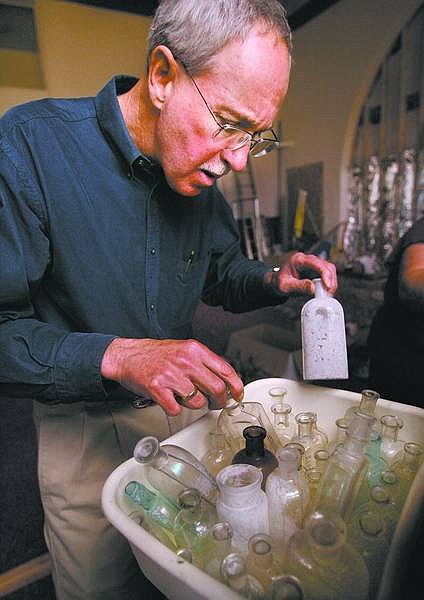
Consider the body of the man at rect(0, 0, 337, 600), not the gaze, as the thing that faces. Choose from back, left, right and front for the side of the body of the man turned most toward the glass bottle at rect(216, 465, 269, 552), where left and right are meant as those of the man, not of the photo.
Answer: front

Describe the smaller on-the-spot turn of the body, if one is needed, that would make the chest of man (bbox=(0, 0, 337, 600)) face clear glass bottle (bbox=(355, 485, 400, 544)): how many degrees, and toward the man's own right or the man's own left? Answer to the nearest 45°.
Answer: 0° — they already face it

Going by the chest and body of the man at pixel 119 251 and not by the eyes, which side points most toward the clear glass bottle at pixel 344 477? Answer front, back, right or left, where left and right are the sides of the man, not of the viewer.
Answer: front

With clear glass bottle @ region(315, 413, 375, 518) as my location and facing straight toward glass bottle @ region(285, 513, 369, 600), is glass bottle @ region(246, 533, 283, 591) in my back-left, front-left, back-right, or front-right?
front-right

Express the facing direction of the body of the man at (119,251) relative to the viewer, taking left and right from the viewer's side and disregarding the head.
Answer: facing the viewer and to the right of the viewer

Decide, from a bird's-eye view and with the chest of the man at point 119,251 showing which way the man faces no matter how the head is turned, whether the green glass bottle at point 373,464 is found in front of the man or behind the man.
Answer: in front

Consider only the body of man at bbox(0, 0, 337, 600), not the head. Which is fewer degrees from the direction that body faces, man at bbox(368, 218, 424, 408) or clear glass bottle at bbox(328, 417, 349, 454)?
the clear glass bottle

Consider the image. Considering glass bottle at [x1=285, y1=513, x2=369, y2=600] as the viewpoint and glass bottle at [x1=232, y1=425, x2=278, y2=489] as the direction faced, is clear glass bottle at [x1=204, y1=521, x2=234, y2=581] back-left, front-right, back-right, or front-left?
front-left

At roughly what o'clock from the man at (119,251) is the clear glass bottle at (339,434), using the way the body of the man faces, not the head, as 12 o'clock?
The clear glass bottle is roughly at 12 o'clock from the man.

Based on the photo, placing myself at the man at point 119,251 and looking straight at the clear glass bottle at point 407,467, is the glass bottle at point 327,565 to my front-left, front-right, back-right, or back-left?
front-right

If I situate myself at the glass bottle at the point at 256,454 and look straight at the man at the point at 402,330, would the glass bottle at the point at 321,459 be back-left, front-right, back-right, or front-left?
front-right

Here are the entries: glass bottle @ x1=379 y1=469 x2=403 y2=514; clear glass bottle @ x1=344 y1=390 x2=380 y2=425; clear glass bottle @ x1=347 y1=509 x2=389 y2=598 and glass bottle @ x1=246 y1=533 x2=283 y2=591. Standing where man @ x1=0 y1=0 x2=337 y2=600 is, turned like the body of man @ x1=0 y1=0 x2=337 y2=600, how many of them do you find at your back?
0

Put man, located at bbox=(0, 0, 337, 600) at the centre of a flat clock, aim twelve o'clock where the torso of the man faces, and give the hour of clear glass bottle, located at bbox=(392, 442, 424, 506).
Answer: The clear glass bottle is roughly at 12 o'clock from the man.
